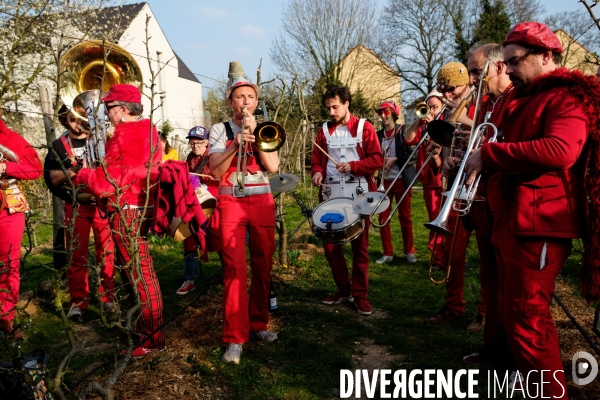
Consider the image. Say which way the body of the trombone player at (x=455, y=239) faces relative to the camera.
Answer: to the viewer's left

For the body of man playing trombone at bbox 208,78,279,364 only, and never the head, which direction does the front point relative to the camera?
toward the camera

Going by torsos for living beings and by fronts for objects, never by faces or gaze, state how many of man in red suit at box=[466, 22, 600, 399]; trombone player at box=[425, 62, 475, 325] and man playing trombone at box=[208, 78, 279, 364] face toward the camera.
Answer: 1

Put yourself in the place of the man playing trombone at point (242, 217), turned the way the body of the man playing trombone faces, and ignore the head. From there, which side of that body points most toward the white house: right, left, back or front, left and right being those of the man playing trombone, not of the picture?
back

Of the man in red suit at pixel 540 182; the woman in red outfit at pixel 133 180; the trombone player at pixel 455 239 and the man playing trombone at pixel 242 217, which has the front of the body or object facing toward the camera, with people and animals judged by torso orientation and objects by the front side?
the man playing trombone

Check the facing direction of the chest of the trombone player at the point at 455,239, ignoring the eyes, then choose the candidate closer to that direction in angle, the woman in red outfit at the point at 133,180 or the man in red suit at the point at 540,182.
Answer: the woman in red outfit

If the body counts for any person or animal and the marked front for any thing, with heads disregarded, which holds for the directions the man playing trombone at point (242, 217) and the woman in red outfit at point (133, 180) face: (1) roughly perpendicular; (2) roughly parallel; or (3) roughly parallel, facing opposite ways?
roughly perpendicular

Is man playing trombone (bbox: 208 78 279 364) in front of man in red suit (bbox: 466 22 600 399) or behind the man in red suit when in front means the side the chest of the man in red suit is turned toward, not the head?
in front

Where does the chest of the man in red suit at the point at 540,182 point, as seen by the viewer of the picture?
to the viewer's left

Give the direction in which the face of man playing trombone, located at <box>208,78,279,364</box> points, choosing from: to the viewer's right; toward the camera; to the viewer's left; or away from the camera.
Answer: toward the camera

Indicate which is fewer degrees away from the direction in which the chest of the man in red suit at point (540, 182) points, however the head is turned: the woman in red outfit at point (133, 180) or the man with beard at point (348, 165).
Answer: the woman in red outfit

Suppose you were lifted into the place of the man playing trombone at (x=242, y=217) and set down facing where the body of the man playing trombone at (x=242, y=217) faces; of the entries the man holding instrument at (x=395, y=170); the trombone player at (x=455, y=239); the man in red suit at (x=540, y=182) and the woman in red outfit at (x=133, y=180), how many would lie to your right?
1

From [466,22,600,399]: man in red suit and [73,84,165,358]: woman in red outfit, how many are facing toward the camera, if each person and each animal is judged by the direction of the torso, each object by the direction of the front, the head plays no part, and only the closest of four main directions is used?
0

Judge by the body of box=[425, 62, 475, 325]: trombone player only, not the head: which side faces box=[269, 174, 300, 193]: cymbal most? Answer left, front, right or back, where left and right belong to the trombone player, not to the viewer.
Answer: front

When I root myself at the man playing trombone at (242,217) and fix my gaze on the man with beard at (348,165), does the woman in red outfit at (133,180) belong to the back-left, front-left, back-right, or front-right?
back-left

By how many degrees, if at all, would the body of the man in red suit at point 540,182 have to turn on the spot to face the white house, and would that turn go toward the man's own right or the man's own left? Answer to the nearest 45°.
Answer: approximately 45° to the man's own right
